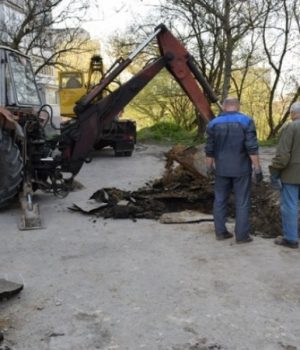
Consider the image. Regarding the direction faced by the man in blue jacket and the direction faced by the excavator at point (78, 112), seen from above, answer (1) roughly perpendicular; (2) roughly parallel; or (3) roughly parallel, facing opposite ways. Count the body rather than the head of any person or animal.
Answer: roughly perpendicular

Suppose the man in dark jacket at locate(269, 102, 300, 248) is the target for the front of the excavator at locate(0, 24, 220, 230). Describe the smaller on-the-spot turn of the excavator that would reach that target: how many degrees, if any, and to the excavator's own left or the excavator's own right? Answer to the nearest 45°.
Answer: approximately 135° to the excavator's own left

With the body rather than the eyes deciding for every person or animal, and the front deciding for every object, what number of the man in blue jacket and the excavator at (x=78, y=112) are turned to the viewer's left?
1

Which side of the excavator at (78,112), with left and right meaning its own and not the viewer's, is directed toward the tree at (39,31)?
right

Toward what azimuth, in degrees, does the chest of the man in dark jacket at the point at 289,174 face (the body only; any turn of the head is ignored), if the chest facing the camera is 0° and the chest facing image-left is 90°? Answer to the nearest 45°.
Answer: approximately 135°

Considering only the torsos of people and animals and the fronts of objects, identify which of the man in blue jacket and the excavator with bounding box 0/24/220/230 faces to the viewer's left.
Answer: the excavator

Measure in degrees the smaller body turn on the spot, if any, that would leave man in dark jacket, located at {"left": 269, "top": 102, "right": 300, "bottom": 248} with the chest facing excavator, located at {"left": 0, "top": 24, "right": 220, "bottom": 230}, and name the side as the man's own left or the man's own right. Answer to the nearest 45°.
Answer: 0° — they already face it

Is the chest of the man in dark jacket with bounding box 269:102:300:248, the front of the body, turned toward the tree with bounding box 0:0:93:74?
yes

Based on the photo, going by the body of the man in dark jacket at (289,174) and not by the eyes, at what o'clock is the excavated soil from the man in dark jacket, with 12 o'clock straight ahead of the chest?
The excavated soil is roughly at 12 o'clock from the man in dark jacket.

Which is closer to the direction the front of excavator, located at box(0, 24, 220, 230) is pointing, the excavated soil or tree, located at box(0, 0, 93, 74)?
the tree

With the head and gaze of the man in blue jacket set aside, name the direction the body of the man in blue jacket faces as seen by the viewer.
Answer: away from the camera

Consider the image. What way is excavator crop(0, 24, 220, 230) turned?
to the viewer's left

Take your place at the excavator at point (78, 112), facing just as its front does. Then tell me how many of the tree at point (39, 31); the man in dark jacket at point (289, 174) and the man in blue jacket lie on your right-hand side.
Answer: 1

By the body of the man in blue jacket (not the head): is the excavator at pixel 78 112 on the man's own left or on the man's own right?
on the man's own left

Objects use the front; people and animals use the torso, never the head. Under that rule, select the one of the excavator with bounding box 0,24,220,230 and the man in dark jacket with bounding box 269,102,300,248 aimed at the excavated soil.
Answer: the man in dark jacket
